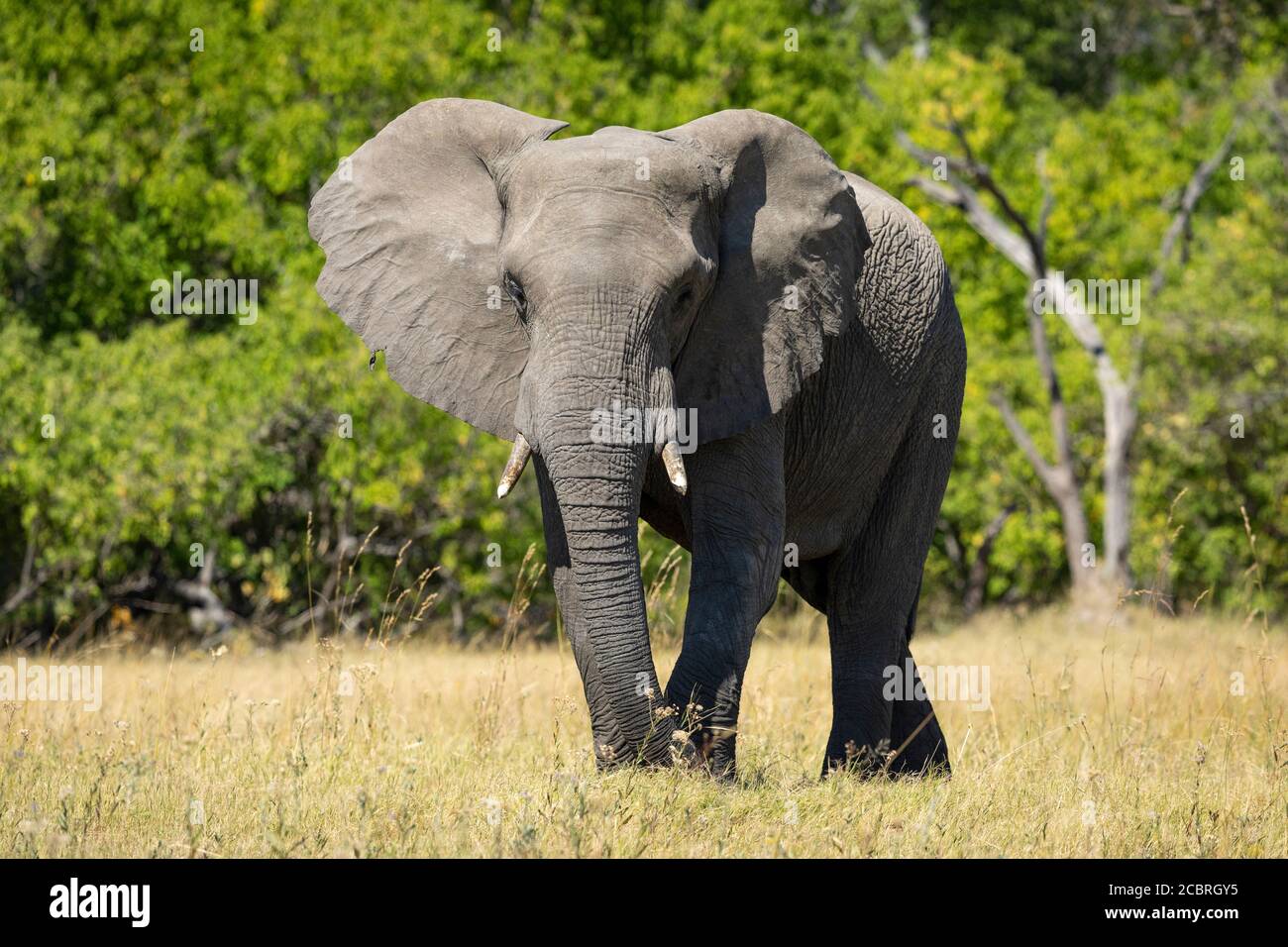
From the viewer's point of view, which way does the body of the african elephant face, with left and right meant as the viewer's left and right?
facing the viewer and to the left of the viewer
